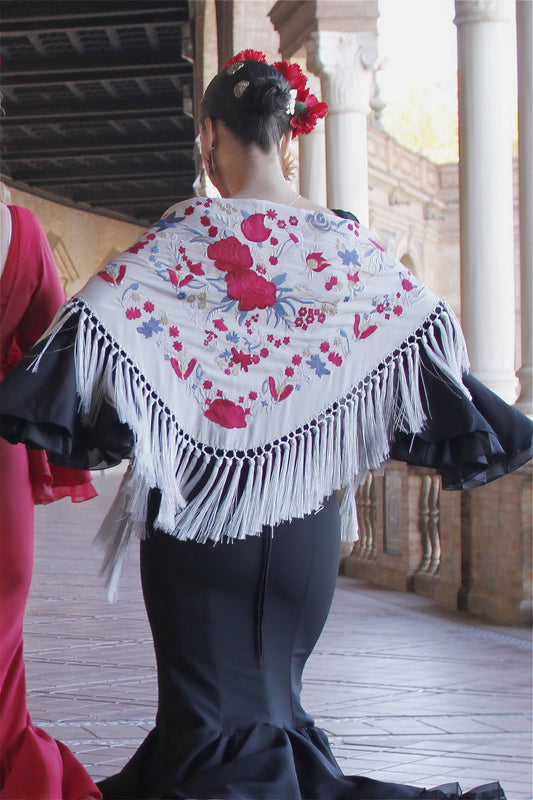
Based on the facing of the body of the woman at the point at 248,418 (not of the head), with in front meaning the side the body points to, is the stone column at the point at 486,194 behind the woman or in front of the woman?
in front

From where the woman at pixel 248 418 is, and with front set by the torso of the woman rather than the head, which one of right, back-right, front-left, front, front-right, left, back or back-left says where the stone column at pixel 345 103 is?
front

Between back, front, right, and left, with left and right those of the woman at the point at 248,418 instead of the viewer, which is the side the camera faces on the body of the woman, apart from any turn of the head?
back

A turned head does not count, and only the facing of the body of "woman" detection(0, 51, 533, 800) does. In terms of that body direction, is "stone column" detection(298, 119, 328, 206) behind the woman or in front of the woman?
in front
